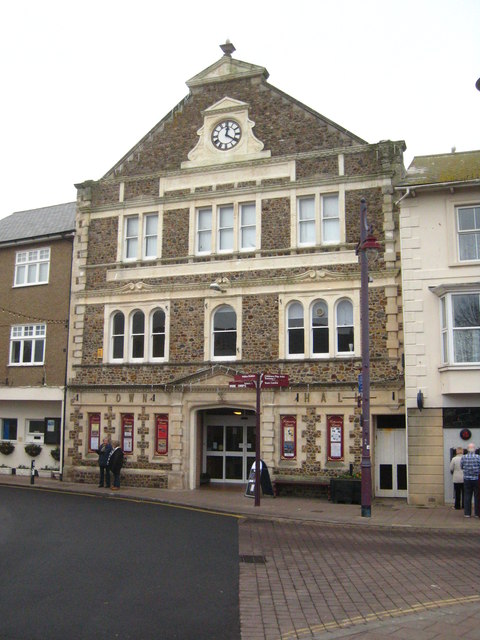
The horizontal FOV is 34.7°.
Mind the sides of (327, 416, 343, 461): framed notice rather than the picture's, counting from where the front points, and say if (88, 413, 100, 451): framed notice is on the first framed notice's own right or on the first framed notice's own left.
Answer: on the first framed notice's own right

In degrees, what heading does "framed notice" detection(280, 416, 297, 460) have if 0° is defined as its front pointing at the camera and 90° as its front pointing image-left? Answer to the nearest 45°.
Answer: approximately 0°

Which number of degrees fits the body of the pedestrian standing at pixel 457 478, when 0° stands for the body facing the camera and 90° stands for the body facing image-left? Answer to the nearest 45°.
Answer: approximately 180°

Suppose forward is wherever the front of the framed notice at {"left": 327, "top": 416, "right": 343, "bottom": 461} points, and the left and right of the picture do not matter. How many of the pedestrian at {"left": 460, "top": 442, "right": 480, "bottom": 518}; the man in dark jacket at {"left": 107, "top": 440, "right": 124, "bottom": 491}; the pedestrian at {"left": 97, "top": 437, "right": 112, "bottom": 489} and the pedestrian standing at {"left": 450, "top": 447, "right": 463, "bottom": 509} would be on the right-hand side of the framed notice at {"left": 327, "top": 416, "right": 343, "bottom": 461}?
2

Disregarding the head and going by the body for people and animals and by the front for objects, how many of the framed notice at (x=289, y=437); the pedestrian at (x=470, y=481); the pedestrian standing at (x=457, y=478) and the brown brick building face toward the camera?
2

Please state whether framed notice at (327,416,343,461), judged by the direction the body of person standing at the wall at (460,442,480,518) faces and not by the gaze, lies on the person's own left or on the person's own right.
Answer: on the person's own left
